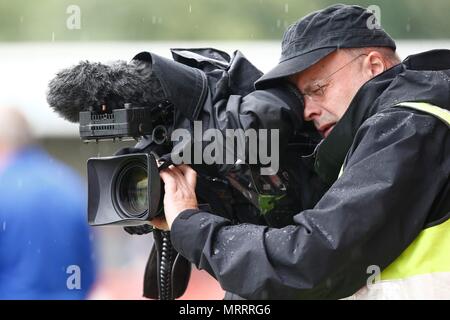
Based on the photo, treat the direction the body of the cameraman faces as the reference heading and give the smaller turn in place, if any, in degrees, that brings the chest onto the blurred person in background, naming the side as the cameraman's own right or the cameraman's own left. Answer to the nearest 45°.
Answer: approximately 45° to the cameraman's own right

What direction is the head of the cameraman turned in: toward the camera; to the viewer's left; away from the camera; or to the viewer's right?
to the viewer's left

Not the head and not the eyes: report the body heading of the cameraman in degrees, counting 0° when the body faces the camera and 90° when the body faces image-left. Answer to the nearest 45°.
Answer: approximately 90°
